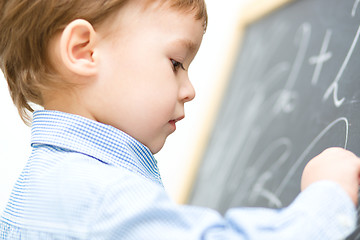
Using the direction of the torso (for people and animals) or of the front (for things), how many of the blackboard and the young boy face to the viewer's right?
1

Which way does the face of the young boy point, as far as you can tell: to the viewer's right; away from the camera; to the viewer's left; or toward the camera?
to the viewer's right

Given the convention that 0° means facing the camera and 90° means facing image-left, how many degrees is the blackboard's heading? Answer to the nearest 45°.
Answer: approximately 45°

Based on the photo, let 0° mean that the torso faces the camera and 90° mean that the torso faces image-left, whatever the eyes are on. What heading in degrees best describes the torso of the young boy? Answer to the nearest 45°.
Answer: approximately 270°

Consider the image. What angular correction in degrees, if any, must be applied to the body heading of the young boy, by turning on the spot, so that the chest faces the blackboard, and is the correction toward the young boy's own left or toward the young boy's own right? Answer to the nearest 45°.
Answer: approximately 45° to the young boy's own left
